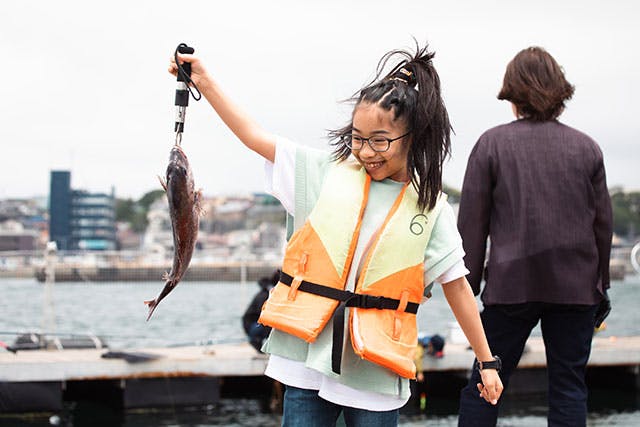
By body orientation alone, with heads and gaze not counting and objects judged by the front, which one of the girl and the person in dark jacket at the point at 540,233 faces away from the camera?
the person in dark jacket

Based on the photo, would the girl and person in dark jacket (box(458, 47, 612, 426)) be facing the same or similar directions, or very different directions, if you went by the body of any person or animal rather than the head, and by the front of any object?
very different directions

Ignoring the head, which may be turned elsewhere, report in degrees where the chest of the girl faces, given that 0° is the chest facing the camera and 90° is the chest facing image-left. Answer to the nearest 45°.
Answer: approximately 0°

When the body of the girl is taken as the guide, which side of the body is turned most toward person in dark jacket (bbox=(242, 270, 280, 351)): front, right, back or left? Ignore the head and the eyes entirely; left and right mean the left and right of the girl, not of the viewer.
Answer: back

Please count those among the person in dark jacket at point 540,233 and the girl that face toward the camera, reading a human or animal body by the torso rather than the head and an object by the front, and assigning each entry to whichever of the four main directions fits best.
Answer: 1

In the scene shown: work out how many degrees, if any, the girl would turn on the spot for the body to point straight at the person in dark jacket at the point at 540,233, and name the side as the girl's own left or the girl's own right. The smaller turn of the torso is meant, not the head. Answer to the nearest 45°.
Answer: approximately 135° to the girl's own left

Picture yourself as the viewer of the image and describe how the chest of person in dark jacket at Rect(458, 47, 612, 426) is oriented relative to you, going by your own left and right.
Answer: facing away from the viewer

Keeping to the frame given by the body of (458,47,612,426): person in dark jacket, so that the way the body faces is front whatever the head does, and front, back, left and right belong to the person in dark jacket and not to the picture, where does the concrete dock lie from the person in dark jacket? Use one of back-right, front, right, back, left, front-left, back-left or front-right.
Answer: front-left

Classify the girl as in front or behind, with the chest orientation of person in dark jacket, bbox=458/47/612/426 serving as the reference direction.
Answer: behind

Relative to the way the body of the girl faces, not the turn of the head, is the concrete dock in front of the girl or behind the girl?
behind

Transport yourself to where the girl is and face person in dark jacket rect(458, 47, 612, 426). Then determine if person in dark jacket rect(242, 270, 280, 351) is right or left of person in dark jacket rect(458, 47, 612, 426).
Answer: left

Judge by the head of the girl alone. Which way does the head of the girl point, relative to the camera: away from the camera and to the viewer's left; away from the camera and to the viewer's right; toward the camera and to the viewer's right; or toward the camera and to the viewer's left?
toward the camera and to the viewer's left
